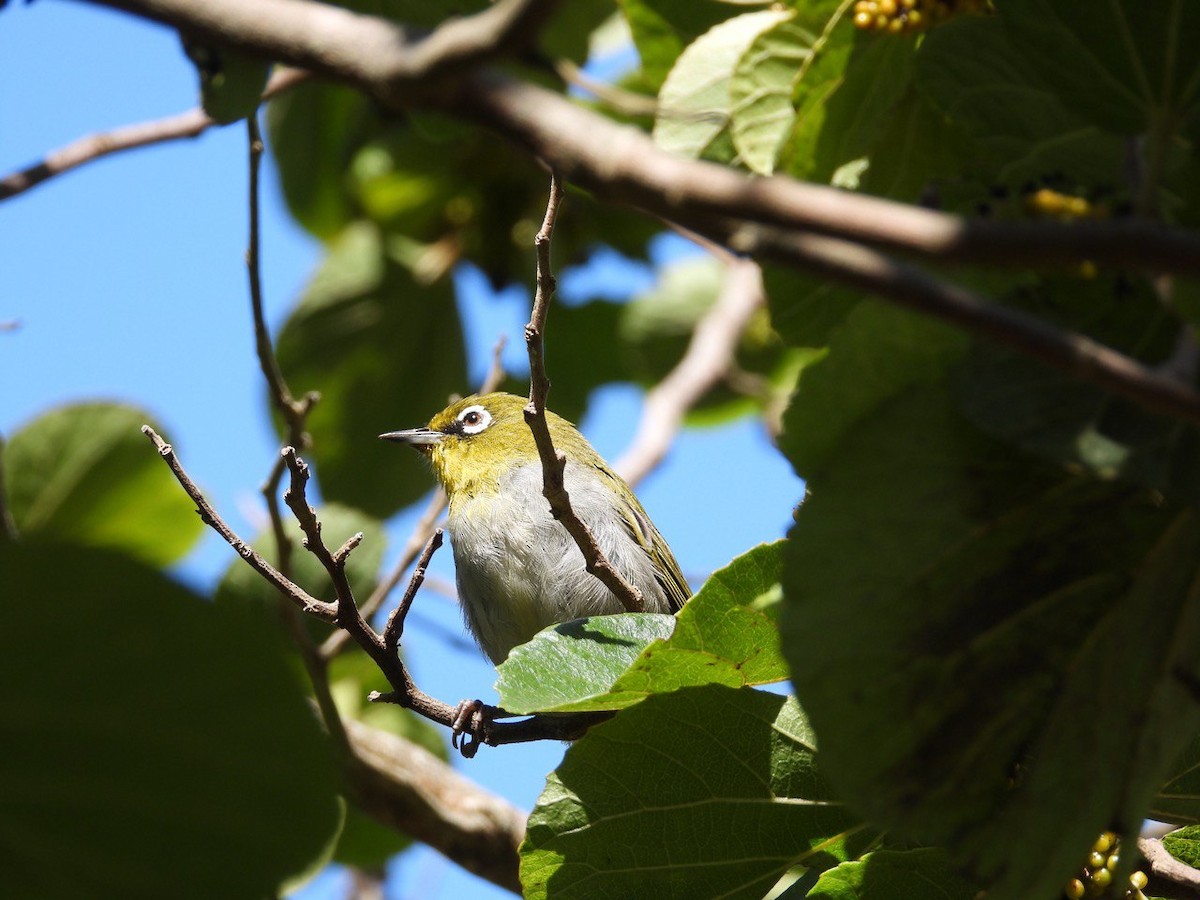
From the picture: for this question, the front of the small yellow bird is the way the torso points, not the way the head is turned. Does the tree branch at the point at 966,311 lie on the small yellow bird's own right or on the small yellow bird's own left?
on the small yellow bird's own left

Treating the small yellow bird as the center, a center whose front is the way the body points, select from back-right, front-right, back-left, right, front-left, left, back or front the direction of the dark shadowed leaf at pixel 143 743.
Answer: front-left

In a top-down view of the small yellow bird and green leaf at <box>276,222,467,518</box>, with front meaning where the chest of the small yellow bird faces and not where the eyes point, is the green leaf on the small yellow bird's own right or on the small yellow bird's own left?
on the small yellow bird's own right

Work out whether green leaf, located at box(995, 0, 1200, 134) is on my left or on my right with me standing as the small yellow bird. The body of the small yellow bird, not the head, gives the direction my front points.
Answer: on my left

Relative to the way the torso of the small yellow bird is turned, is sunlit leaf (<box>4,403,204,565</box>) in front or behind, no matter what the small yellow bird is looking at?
in front

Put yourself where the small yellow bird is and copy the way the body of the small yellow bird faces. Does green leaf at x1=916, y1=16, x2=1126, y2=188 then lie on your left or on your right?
on your left

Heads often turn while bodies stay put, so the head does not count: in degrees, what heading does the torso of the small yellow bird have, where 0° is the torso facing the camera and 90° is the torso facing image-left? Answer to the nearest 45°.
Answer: approximately 45°

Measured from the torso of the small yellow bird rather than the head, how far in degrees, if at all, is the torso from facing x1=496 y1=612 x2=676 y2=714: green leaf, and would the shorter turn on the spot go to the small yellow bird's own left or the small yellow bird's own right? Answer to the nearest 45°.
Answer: approximately 45° to the small yellow bird's own left
